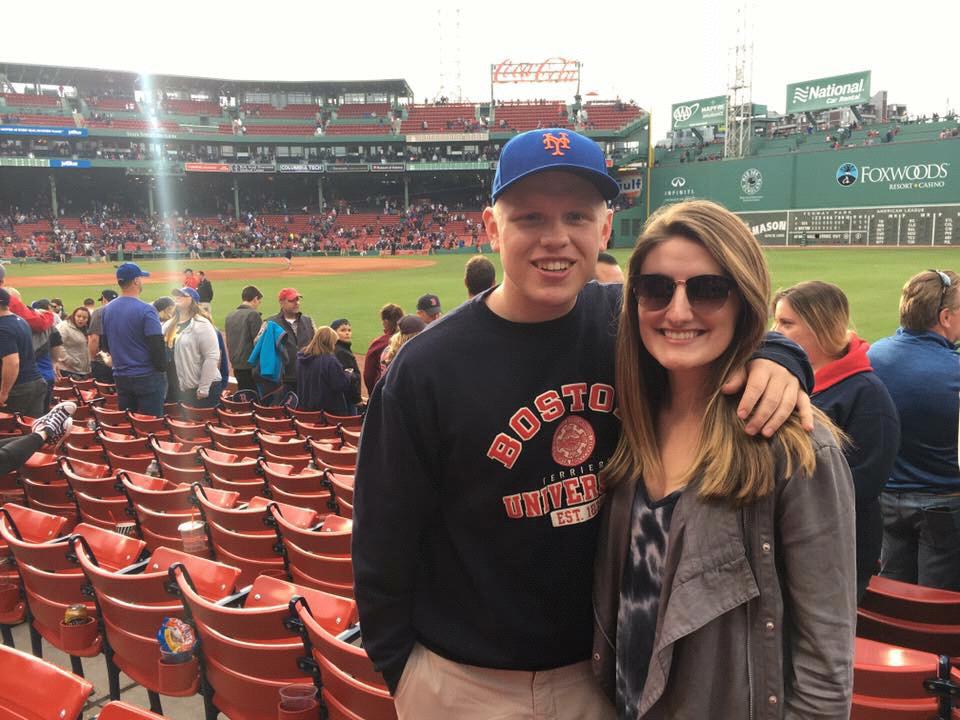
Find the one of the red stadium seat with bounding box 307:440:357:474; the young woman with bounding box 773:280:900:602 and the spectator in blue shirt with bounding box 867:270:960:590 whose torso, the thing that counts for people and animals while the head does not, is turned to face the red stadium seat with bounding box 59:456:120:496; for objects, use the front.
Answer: the young woman

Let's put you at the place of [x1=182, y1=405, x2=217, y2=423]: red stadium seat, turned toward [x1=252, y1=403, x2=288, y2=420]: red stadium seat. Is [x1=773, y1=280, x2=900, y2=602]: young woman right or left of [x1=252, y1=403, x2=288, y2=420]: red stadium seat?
right

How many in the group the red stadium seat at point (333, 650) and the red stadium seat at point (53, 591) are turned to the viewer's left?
0

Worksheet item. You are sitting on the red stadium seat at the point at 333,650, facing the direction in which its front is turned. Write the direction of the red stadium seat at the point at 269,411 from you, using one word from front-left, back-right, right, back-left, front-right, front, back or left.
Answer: front-left

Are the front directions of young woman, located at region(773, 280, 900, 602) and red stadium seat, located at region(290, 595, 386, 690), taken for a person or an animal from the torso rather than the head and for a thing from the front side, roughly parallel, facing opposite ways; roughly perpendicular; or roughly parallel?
roughly perpendicular

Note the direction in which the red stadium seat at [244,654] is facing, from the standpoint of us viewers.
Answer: facing away from the viewer and to the right of the viewer

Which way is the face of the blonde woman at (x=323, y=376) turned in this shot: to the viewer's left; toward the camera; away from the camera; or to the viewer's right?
away from the camera

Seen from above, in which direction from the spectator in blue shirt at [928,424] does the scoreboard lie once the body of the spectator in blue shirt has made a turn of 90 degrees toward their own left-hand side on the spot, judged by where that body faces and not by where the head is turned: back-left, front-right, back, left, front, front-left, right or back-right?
front-right

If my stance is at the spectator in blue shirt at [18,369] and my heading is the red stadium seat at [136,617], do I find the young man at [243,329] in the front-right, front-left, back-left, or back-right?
back-left

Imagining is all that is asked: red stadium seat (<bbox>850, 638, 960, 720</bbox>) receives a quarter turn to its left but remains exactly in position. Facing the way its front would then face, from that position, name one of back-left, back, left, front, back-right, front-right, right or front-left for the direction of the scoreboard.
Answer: right

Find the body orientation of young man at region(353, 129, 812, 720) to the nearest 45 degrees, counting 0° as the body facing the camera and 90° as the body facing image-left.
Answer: approximately 0°

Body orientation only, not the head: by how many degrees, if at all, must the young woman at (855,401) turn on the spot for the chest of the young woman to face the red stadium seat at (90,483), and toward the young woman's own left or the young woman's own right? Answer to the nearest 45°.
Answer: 0° — they already face it

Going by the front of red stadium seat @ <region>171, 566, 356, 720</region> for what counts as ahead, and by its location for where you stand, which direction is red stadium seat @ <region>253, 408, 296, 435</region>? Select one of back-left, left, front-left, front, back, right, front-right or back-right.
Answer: front-left

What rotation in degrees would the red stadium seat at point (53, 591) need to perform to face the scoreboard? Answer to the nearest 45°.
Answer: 0° — it already faces it

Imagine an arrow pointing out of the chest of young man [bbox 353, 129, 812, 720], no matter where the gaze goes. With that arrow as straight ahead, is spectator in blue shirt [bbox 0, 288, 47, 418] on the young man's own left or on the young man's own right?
on the young man's own right
